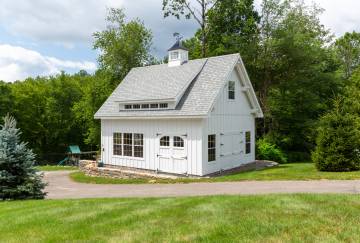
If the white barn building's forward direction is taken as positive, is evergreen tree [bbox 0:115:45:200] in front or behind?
in front

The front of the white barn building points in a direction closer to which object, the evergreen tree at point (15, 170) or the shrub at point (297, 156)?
the evergreen tree

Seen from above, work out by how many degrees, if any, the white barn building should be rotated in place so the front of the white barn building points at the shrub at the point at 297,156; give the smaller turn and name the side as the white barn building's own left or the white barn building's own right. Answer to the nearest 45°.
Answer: approximately 180°

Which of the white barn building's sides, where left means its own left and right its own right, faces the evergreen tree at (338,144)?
left

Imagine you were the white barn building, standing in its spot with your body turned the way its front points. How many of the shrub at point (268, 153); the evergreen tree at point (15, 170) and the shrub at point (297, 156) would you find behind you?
2

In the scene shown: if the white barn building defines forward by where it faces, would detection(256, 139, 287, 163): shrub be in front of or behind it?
behind

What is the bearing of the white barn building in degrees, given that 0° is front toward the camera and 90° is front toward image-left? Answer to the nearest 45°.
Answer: approximately 45°

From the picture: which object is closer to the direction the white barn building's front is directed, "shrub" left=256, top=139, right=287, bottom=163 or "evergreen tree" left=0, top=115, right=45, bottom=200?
the evergreen tree
